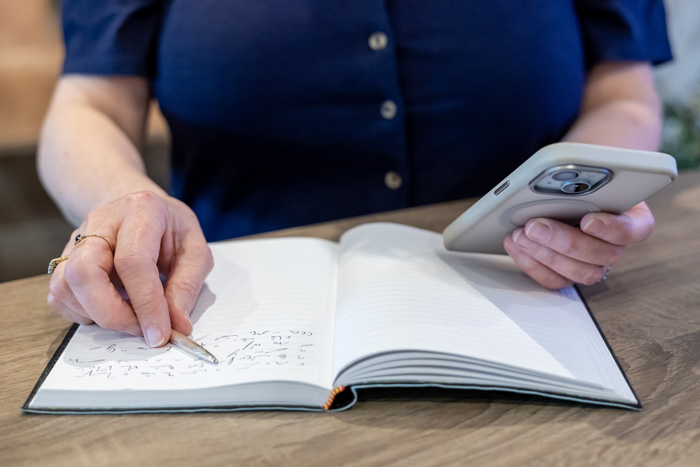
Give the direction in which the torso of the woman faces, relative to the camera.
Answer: toward the camera
